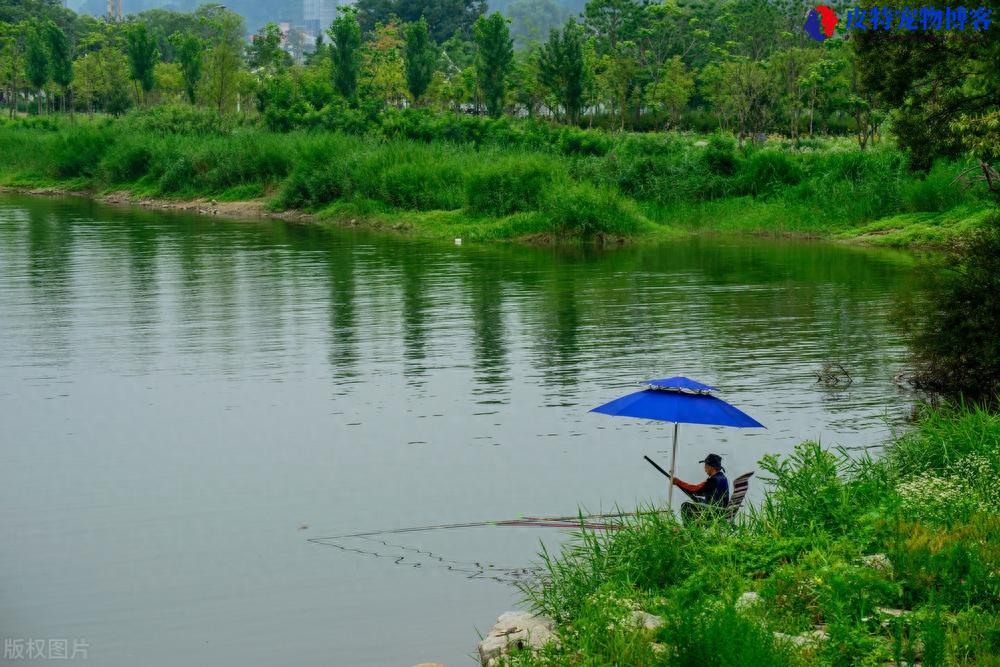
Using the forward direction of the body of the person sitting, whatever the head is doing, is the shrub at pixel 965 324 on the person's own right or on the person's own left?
on the person's own right

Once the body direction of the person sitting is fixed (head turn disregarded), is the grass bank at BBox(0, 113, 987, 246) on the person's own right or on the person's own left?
on the person's own right

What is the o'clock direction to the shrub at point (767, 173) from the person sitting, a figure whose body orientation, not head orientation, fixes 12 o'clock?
The shrub is roughly at 3 o'clock from the person sitting.

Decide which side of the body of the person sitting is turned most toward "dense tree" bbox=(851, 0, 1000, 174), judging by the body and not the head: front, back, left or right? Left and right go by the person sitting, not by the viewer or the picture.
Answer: right

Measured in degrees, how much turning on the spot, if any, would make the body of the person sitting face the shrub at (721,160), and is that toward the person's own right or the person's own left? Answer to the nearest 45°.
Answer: approximately 90° to the person's own right

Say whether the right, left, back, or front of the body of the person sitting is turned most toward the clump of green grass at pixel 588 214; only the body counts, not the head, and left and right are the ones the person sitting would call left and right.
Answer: right

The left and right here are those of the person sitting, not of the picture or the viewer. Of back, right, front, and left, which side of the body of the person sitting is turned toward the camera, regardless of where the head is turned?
left

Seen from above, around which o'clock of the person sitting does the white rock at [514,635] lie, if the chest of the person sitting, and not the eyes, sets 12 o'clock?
The white rock is roughly at 10 o'clock from the person sitting.

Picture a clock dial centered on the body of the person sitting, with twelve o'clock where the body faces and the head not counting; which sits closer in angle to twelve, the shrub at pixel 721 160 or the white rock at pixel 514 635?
the white rock
